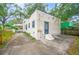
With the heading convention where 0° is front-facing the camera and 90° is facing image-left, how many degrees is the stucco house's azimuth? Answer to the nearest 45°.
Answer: approximately 315°
